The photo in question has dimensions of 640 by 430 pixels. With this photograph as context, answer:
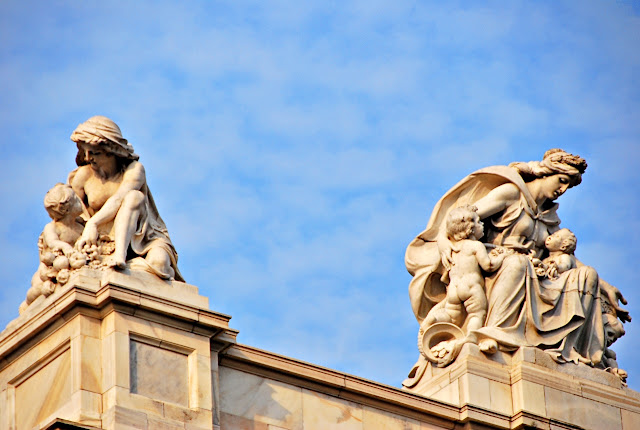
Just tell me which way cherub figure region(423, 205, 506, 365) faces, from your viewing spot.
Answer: facing away from the viewer and to the right of the viewer

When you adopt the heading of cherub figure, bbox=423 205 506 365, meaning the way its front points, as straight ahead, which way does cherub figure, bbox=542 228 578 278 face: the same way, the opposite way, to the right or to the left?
the opposite way

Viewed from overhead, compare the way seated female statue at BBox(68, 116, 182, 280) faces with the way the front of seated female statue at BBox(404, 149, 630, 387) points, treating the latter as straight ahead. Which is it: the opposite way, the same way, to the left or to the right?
to the right

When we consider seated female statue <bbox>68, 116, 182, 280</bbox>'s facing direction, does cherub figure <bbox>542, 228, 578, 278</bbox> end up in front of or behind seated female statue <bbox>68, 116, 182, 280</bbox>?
behind

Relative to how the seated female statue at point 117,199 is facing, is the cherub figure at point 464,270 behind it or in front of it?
behind

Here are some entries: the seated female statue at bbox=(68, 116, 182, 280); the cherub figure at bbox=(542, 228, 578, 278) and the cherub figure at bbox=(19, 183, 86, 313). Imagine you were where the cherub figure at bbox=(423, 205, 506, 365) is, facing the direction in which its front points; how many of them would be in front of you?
1

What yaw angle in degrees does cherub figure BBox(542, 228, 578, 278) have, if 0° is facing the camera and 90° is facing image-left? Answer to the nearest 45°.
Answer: approximately 45°

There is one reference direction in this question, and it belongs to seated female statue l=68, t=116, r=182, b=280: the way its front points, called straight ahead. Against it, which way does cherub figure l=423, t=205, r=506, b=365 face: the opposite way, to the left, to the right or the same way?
the opposite way

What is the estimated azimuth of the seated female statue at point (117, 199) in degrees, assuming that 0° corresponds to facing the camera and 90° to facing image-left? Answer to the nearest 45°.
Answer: approximately 45°

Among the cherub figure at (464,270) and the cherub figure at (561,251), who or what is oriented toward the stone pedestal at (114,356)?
the cherub figure at (561,251)
